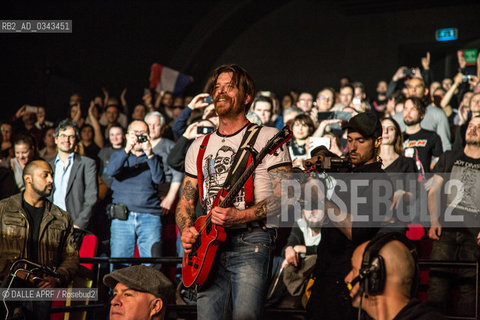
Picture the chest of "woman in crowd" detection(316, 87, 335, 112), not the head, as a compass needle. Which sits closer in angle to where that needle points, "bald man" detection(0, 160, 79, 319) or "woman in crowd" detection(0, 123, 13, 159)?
the bald man

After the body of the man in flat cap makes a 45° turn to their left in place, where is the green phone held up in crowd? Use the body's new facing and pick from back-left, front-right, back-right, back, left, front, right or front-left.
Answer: back-left

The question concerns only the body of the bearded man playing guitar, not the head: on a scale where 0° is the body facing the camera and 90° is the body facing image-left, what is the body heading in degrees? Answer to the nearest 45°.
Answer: approximately 45°

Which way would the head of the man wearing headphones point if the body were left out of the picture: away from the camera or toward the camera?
away from the camera

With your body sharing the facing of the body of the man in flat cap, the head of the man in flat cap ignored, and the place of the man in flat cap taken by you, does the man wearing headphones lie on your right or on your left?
on your left

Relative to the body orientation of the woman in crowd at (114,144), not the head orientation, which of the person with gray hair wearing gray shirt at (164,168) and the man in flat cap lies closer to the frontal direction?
the man in flat cap

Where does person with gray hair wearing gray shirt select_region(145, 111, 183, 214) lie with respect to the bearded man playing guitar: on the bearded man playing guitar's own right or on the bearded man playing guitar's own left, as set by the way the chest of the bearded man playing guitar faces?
on the bearded man playing guitar's own right
